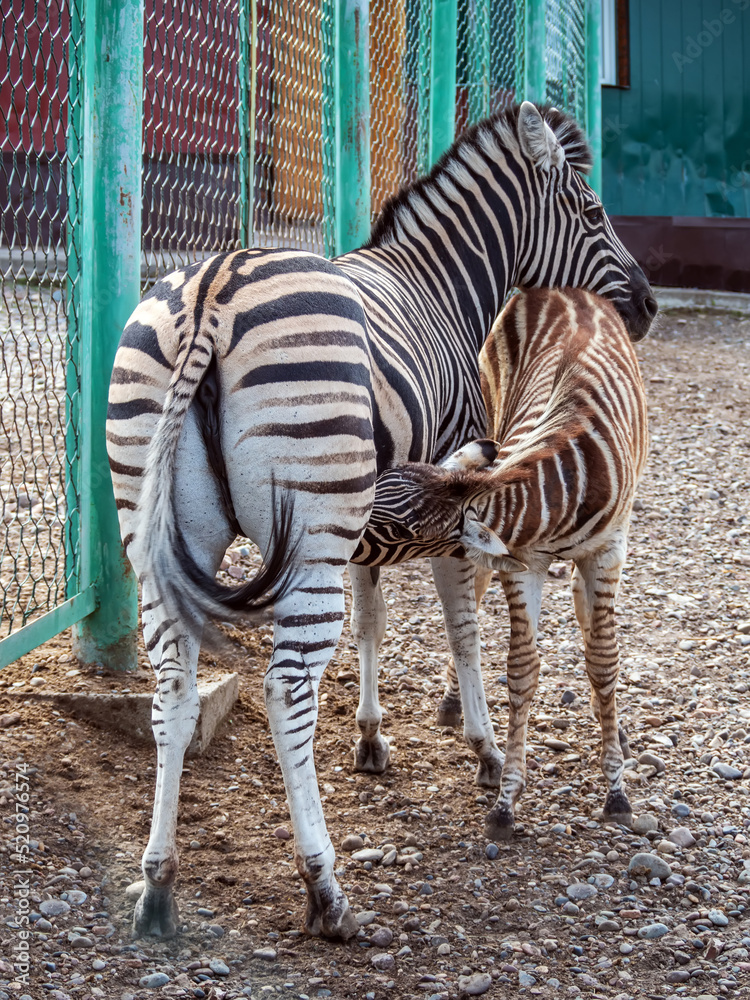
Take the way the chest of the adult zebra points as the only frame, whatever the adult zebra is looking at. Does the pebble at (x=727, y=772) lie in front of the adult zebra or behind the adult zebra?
in front

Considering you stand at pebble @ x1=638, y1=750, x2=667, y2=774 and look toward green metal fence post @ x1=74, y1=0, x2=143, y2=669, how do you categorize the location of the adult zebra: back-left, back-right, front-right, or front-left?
front-left

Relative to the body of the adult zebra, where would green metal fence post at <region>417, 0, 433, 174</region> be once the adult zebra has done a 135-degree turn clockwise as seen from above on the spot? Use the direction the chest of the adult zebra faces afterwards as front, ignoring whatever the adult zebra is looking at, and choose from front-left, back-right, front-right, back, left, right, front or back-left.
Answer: back

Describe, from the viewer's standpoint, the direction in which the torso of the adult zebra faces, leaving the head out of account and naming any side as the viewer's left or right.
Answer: facing away from the viewer and to the right of the viewer
